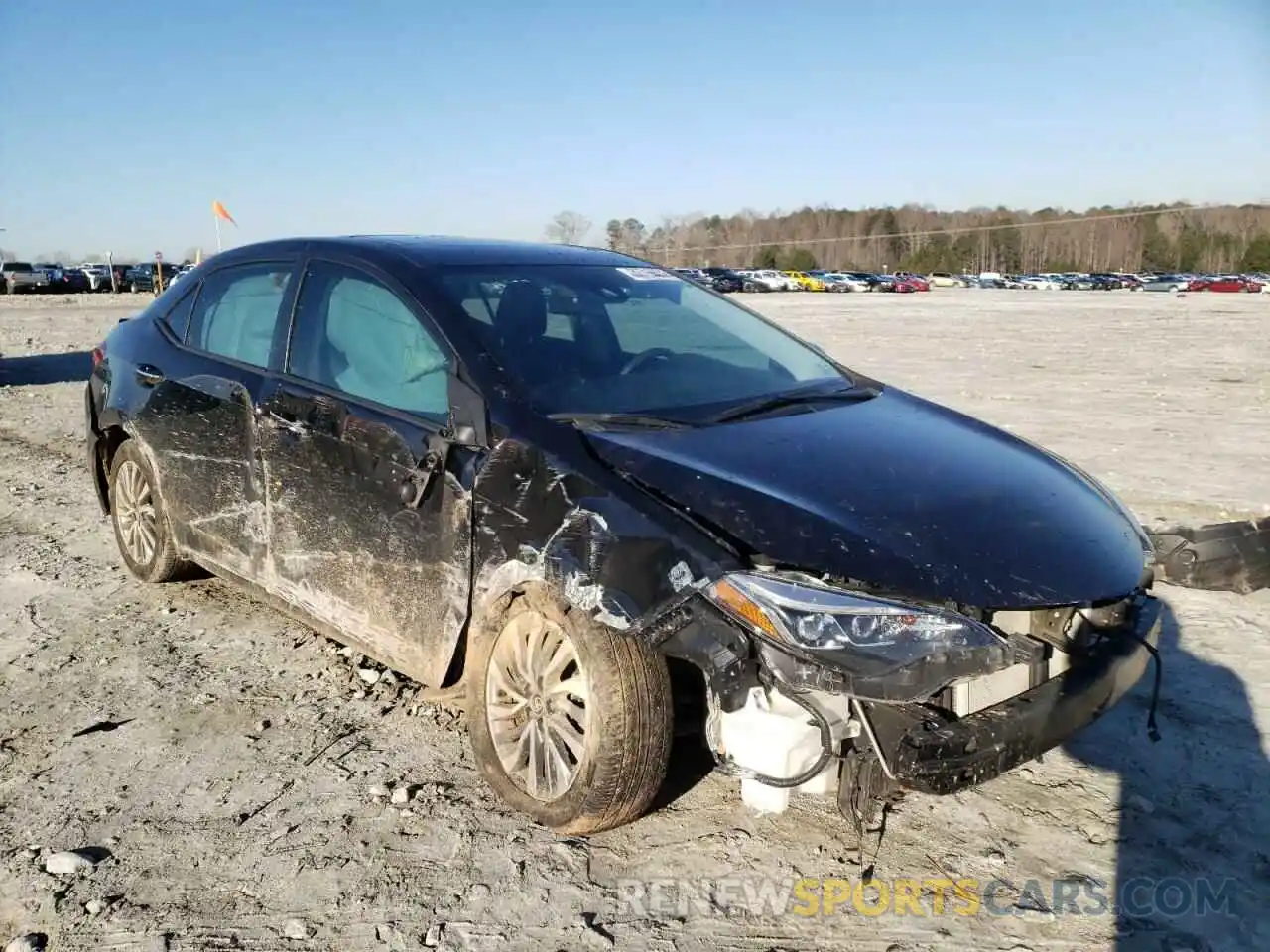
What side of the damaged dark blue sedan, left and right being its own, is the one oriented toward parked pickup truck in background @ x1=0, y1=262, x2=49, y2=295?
back

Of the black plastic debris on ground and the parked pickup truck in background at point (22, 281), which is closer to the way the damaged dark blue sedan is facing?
the black plastic debris on ground

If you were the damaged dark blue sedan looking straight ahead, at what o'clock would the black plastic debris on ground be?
The black plastic debris on ground is roughly at 10 o'clock from the damaged dark blue sedan.

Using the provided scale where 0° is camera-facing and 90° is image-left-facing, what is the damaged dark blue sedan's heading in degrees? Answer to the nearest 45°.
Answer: approximately 315°
